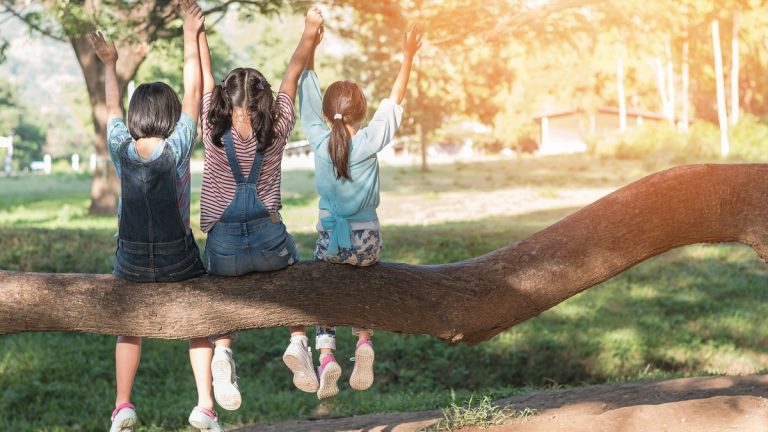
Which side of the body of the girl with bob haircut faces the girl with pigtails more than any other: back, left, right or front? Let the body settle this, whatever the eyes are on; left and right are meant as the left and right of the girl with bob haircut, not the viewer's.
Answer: right

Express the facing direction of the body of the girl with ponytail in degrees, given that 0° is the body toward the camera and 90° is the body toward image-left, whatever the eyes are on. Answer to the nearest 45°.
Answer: approximately 180°

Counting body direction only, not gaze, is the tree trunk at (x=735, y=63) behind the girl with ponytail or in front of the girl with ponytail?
in front

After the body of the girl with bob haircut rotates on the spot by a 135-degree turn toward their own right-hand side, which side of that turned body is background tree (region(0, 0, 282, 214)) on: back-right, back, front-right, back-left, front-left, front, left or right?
back-left

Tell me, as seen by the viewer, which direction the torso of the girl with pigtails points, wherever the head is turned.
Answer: away from the camera

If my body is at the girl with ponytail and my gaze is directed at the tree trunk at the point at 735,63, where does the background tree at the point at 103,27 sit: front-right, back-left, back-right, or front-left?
front-left

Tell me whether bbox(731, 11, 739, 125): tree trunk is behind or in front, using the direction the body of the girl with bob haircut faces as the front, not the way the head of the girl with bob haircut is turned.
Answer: in front

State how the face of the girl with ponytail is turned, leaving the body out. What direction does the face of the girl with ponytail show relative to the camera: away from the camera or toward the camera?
away from the camera

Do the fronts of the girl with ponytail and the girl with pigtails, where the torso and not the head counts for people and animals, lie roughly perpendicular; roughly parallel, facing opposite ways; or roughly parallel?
roughly parallel

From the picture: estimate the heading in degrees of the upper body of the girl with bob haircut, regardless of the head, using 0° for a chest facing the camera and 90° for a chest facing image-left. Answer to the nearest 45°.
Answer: approximately 180°

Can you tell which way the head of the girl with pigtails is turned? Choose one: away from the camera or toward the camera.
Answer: away from the camera

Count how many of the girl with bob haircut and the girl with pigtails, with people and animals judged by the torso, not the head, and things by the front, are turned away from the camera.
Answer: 2

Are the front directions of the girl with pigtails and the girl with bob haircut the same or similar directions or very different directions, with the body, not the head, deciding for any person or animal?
same or similar directions

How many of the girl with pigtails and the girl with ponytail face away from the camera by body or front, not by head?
2

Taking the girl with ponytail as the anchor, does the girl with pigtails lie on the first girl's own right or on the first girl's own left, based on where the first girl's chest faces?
on the first girl's own left
